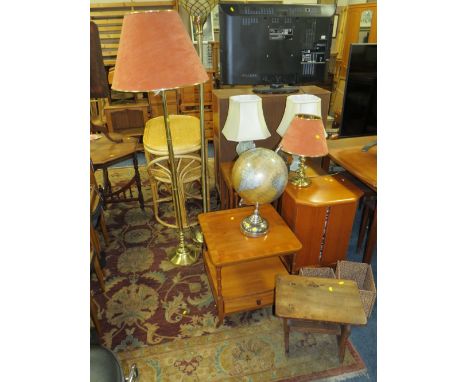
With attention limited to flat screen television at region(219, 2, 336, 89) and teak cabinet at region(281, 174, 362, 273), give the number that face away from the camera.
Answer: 1

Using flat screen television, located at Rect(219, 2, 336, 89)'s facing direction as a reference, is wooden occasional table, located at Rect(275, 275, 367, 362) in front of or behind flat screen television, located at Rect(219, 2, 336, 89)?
behind

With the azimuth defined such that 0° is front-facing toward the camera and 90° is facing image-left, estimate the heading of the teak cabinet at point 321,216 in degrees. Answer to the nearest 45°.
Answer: approximately 0°

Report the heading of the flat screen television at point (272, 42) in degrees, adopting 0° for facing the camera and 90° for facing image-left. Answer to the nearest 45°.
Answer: approximately 180°

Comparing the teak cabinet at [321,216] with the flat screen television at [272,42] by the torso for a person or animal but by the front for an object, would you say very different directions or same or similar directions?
very different directions
